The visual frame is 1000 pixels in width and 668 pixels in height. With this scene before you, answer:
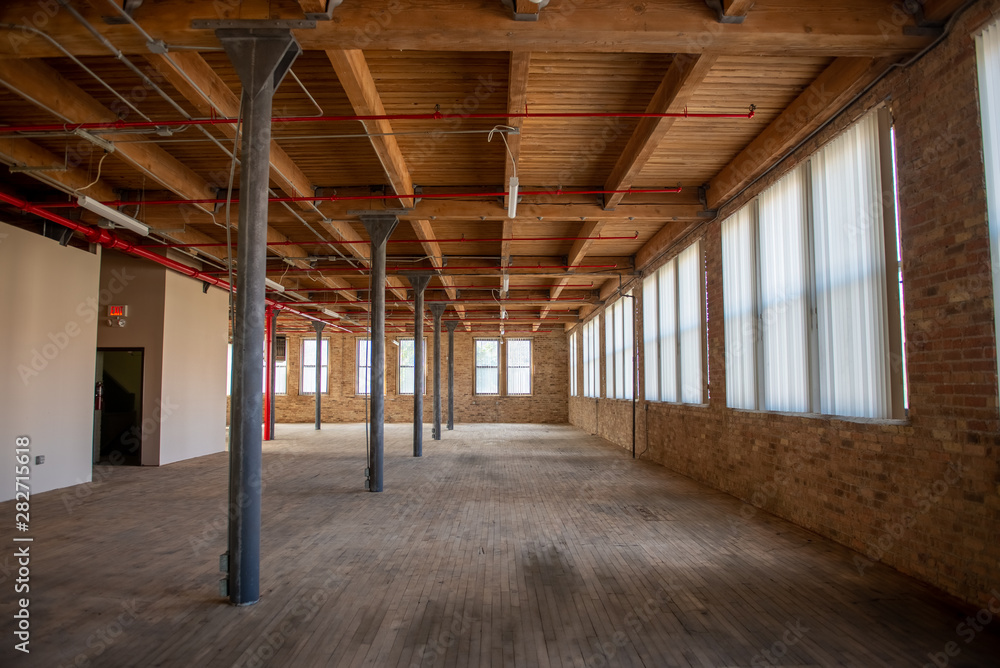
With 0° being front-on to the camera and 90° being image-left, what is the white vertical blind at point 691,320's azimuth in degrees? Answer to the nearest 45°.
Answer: approximately 90°

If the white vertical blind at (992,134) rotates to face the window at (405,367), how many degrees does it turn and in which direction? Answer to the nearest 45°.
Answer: approximately 45° to its right

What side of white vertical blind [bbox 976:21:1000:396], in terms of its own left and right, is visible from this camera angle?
left

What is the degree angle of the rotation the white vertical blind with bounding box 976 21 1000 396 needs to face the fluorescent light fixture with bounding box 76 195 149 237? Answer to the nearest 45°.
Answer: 0° — it already faces it

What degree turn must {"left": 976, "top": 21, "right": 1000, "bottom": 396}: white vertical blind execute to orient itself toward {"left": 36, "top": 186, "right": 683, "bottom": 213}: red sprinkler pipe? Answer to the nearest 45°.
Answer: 0° — it already faces it

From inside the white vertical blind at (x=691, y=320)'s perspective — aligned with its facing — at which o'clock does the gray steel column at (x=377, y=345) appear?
The gray steel column is roughly at 11 o'clock from the white vertical blind.

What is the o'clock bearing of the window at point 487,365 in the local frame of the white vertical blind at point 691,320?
The window is roughly at 2 o'clock from the white vertical blind.

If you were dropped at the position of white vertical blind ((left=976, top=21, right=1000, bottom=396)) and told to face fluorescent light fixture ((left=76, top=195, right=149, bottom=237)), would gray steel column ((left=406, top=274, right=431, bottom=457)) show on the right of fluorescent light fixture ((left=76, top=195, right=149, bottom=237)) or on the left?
right

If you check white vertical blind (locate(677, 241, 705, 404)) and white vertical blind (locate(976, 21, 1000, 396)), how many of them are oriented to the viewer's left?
2

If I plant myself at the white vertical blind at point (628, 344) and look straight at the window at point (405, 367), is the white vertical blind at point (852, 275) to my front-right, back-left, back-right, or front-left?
back-left
